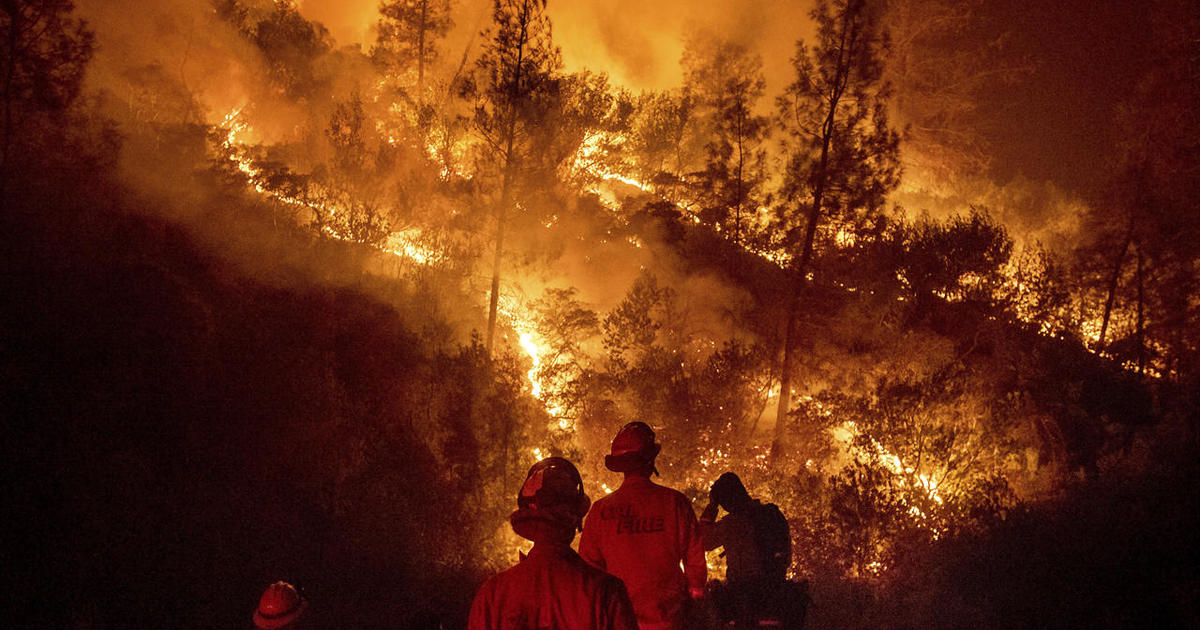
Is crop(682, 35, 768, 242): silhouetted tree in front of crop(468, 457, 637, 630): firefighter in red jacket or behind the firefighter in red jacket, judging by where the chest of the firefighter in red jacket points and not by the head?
in front

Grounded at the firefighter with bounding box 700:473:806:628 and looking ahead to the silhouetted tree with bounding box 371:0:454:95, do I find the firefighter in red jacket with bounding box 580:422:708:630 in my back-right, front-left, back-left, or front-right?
back-left

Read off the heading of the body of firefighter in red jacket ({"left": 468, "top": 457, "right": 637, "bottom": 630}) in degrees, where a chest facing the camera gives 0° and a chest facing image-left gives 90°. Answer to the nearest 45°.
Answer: approximately 180°

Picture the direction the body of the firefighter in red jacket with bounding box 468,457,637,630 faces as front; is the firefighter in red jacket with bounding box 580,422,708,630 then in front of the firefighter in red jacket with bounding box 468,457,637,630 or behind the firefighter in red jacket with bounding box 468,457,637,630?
in front

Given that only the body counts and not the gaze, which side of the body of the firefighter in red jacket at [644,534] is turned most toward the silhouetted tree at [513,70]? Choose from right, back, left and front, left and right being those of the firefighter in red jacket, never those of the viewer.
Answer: front

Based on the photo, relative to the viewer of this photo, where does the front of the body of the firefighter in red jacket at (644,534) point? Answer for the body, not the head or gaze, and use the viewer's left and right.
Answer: facing away from the viewer

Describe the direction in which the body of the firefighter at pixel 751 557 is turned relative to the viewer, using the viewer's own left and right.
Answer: facing away from the viewer and to the left of the viewer

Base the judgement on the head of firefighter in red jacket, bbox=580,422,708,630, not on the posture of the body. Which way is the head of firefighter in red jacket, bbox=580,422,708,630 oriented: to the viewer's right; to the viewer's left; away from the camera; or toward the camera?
away from the camera

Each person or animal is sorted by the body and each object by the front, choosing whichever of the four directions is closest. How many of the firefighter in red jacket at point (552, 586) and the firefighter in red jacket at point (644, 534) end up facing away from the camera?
2

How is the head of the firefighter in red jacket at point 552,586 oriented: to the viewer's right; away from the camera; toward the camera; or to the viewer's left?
away from the camera
